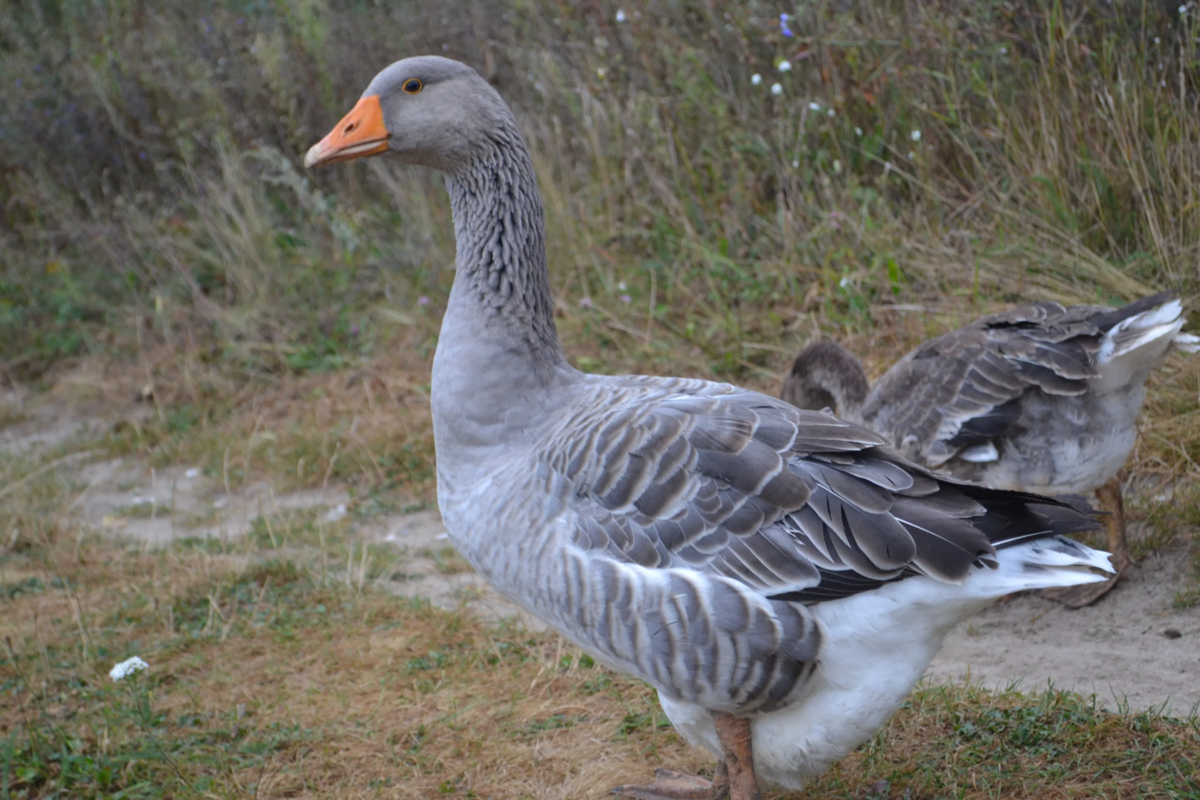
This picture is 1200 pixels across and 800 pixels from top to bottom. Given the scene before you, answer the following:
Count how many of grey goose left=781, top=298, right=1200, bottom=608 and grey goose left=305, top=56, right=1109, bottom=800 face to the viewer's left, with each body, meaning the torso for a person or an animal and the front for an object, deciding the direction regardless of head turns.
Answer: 2

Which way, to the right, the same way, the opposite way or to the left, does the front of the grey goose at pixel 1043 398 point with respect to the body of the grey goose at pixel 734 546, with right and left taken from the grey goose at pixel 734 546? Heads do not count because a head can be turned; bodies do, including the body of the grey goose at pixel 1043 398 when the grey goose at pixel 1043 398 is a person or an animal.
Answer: the same way

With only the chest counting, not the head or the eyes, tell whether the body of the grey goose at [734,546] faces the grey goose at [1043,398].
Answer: no

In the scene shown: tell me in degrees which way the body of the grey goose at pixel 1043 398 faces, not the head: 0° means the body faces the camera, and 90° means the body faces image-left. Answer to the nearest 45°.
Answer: approximately 90°

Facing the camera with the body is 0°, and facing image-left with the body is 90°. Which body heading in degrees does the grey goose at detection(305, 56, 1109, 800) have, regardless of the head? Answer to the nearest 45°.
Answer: approximately 90°

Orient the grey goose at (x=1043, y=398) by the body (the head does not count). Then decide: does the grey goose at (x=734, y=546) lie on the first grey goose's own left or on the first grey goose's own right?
on the first grey goose's own left

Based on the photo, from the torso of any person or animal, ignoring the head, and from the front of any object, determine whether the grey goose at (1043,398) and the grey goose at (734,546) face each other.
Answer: no
